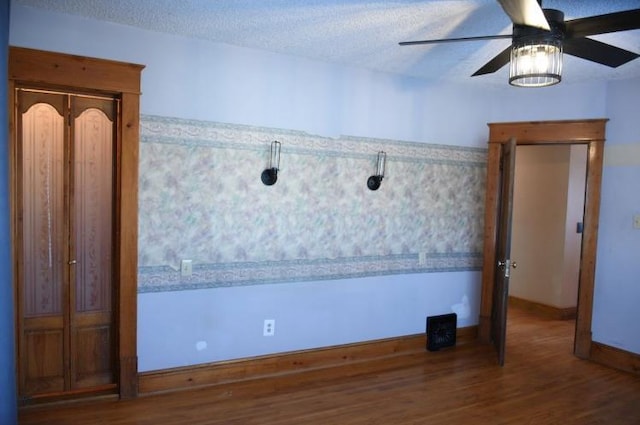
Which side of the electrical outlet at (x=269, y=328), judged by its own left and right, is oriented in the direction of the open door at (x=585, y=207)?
left

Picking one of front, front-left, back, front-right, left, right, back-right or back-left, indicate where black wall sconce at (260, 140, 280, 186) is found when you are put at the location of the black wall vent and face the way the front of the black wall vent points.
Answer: right

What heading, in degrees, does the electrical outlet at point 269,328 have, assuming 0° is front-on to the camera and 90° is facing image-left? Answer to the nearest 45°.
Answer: approximately 0°

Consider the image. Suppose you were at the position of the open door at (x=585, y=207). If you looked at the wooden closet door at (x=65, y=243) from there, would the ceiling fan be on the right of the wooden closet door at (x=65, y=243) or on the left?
left

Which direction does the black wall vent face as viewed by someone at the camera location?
facing the viewer and to the right of the viewer

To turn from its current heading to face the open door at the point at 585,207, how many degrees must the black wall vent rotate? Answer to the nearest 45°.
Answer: approximately 45° to its left
